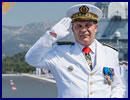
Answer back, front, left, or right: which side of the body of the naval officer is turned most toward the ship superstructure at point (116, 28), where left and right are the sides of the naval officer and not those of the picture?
back

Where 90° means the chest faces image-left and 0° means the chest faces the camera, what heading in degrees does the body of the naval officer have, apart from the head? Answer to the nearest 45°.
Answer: approximately 0°
